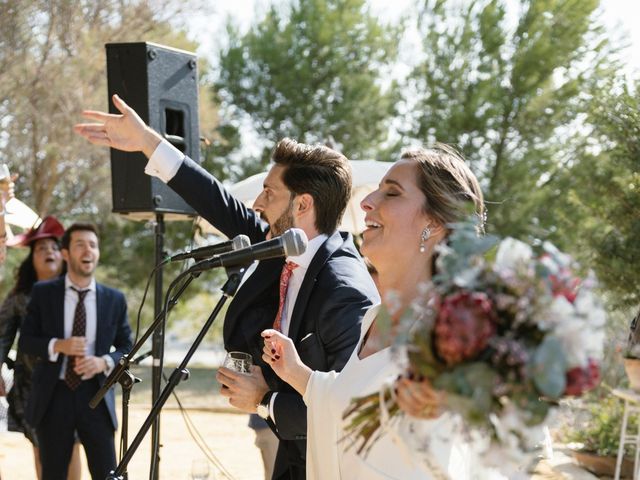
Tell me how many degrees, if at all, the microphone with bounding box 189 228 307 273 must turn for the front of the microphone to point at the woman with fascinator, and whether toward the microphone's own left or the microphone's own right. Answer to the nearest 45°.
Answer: approximately 135° to the microphone's own left

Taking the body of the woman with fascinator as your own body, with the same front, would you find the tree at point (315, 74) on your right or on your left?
on your left

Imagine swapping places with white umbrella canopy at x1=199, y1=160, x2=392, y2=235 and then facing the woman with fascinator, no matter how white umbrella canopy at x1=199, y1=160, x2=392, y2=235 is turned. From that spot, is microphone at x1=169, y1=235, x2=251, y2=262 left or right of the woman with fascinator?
left

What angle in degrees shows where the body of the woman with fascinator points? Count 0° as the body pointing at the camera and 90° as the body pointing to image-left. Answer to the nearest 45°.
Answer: approximately 315°

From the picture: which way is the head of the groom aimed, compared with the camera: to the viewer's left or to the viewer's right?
to the viewer's left

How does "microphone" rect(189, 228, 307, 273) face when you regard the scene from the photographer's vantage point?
facing to the right of the viewer

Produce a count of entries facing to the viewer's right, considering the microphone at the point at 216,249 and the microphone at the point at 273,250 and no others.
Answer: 2

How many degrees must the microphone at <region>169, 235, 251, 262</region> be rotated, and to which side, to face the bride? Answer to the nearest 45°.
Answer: approximately 45° to its right

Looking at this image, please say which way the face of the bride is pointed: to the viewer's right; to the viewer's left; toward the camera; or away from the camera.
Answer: to the viewer's left

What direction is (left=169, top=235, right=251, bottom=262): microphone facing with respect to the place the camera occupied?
facing to the right of the viewer
